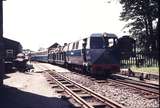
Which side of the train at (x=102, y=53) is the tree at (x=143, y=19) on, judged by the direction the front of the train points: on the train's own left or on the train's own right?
on the train's own left

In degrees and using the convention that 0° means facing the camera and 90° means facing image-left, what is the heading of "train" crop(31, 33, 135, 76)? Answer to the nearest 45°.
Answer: approximately 315°
